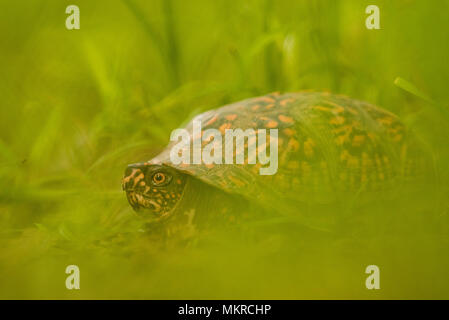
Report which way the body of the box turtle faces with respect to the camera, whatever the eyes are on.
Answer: to the viewer's left
